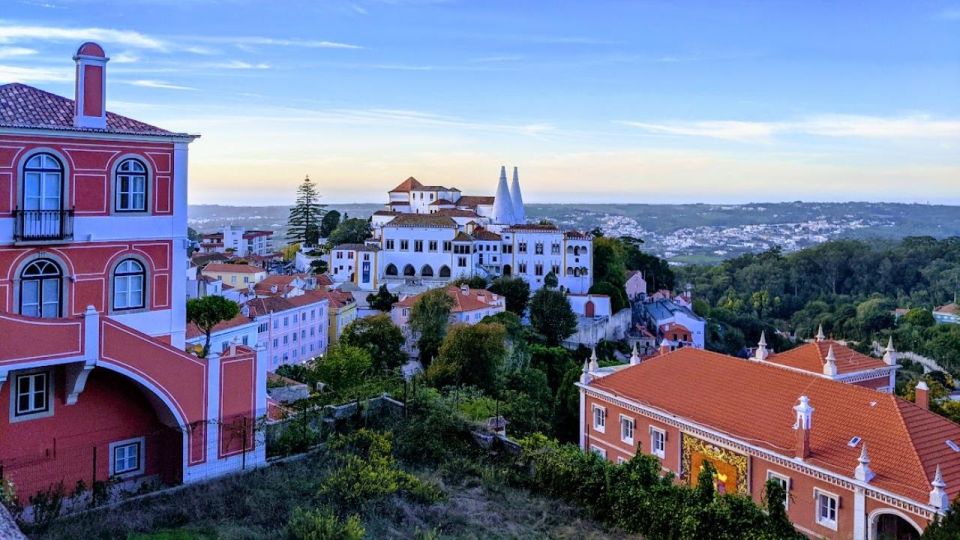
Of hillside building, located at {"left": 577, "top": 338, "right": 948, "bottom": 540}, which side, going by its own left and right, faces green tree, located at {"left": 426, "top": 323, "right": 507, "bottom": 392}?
right

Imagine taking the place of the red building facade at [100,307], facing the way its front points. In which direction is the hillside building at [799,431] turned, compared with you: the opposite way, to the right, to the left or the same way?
to the right

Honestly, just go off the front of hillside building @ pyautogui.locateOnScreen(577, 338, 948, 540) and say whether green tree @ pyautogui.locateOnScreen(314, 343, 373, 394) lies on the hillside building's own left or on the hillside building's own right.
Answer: on the hillside building's own right

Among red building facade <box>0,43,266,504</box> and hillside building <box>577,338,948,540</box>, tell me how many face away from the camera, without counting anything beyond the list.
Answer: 0

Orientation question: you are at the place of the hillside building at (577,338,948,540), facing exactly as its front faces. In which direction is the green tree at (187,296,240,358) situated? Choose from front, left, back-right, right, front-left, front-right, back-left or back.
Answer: front-right

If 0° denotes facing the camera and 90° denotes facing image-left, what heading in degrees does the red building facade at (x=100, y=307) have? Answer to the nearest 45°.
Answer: approximately 0°

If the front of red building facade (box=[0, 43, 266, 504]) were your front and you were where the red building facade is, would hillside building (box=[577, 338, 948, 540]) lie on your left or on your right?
on your left

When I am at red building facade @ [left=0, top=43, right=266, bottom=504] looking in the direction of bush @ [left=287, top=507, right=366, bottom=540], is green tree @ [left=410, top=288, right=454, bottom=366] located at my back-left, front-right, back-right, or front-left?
back-left

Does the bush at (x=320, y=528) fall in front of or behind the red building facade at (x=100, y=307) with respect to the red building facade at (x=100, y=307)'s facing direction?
in front

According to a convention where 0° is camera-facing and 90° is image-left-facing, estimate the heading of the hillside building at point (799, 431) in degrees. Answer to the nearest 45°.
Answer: approximately 45°

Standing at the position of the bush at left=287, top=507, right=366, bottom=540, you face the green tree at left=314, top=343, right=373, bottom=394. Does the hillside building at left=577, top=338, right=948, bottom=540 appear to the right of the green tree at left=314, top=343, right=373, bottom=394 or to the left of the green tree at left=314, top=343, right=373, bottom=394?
right
